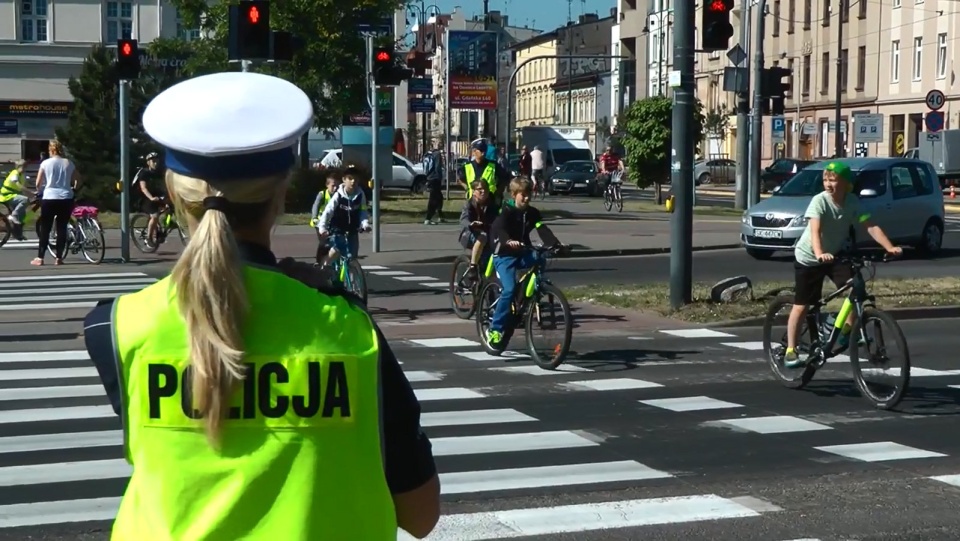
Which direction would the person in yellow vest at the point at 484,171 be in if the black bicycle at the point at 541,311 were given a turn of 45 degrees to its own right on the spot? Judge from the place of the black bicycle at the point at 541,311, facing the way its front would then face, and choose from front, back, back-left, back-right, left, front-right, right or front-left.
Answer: back

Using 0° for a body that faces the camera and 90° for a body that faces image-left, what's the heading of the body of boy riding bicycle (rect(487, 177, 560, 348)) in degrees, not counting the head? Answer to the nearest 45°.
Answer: approximately 315°

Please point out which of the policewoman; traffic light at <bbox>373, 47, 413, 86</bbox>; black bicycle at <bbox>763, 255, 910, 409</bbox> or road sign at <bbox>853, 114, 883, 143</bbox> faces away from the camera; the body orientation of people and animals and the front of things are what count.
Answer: the policewoman

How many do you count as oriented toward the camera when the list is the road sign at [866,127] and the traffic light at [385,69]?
2

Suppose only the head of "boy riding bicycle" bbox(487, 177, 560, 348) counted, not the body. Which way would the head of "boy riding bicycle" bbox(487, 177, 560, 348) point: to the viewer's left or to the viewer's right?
to the viewer's right

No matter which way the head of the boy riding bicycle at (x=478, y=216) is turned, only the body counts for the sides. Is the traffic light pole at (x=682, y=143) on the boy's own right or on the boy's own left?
on the boy's own left
